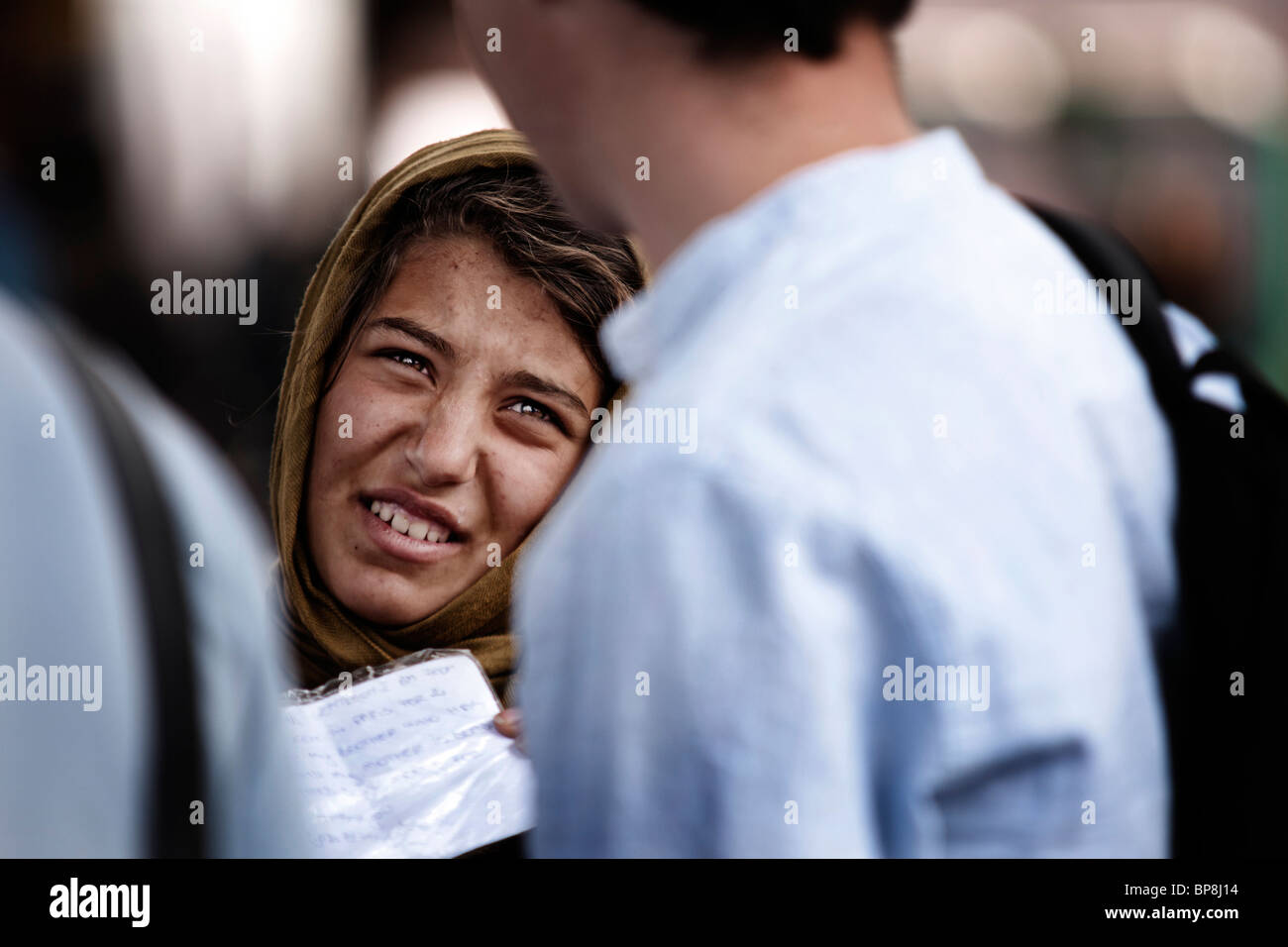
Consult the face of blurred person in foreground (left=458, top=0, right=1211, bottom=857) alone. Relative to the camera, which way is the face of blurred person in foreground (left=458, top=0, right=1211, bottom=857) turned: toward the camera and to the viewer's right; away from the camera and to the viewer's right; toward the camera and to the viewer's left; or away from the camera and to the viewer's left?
away from the camera and to the viewer's left

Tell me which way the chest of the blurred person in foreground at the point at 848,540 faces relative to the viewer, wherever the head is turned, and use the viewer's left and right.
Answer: facing away from the viewer and to the left of the viewer
